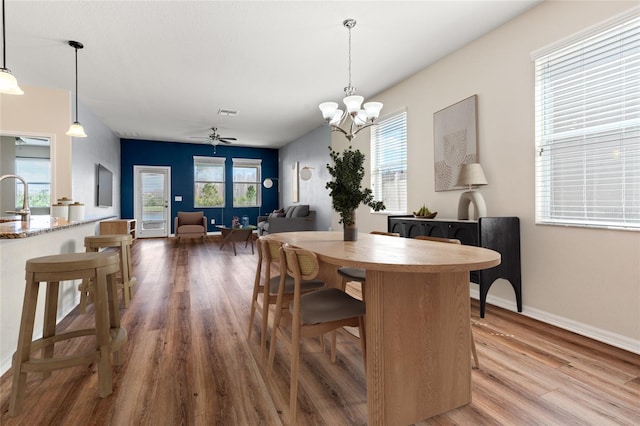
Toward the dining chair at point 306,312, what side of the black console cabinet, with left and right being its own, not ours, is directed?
front

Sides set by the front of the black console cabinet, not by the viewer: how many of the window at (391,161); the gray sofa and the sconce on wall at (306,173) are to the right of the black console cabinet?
3

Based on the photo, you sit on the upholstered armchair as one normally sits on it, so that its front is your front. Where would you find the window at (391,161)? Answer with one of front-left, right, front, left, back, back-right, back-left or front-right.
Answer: front-left

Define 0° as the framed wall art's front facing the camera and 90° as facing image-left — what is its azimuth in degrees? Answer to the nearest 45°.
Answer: approximately 45°

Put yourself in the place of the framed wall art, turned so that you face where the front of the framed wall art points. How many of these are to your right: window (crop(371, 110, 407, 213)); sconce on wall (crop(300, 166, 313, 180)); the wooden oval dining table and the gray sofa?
3

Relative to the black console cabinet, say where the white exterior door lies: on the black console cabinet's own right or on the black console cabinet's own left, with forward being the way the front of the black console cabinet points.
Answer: on the black console cabinet's own right

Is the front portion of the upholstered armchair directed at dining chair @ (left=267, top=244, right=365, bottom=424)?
yes

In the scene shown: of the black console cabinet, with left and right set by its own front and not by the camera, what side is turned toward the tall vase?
front

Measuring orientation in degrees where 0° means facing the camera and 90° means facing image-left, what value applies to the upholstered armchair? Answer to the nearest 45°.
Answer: approximately 0°
